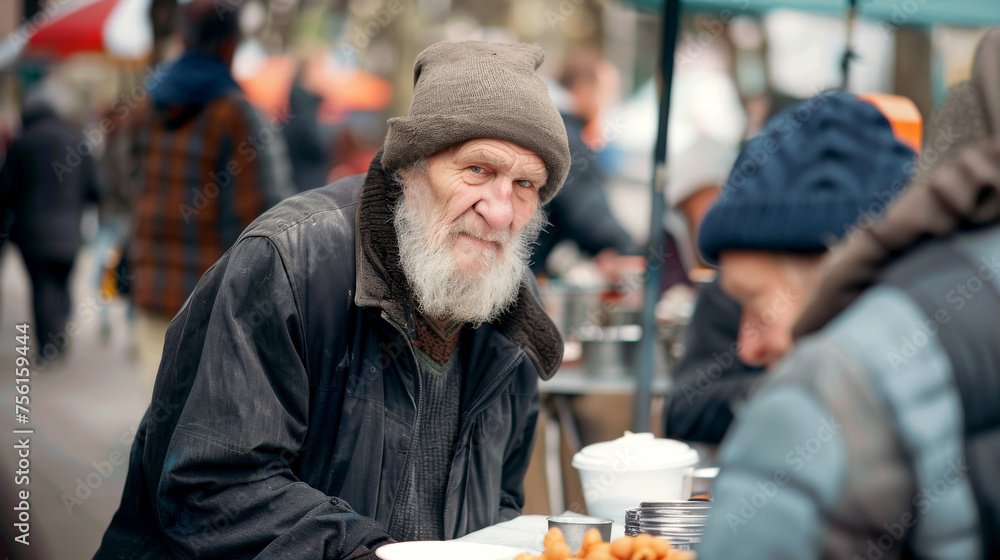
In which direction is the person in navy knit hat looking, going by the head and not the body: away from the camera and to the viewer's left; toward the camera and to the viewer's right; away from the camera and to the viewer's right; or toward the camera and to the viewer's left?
toward the camera and to the viewer's left

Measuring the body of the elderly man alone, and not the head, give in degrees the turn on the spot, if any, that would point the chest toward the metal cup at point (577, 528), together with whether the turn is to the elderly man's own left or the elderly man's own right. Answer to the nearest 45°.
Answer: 0° — they already face it

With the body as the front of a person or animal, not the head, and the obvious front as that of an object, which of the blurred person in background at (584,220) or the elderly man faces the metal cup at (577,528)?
the elderly man

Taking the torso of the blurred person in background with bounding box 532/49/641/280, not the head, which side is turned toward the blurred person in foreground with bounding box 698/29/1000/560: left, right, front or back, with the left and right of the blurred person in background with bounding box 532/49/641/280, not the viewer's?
right

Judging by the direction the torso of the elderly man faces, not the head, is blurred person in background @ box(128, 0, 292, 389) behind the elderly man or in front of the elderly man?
behind

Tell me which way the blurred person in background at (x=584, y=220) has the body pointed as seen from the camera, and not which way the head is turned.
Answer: to the viewer's right

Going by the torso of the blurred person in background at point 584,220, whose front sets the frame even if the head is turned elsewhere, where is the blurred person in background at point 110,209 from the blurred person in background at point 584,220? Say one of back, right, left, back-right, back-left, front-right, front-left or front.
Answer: back-left

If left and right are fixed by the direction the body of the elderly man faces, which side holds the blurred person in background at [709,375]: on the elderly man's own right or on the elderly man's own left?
on the elderly man's own left

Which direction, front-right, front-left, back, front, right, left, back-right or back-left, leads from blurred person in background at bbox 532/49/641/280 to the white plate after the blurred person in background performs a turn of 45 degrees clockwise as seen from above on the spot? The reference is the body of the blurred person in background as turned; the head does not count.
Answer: front-right

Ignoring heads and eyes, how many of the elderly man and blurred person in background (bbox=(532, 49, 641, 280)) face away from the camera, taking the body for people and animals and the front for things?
0

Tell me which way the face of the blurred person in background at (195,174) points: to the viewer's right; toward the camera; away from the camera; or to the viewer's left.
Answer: away from the camera

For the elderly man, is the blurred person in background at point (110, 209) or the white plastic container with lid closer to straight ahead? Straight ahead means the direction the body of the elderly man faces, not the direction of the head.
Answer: the white plastic container with lid
